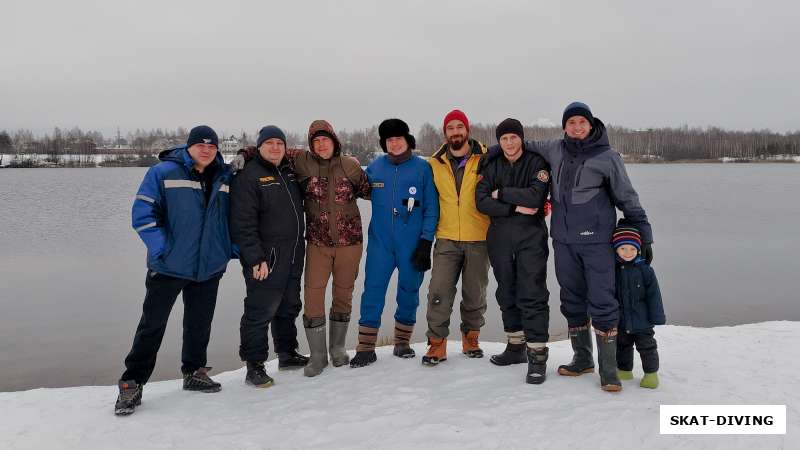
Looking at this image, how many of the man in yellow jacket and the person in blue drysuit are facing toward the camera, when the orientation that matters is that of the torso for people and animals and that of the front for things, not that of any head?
2

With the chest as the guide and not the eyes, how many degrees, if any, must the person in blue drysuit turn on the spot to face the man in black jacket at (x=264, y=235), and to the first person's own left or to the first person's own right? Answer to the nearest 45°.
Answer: approximately 90° to the first person's own right

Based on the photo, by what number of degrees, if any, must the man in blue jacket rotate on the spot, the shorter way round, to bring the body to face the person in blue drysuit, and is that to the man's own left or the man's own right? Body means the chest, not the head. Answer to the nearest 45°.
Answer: approximately 45° to the man's own left

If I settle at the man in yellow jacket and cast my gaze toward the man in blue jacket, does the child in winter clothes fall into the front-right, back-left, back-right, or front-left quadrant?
back-left

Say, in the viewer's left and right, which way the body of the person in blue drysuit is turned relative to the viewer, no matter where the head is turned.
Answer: facing the viewer

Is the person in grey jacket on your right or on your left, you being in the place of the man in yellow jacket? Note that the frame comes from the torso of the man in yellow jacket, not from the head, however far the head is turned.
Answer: on your left
